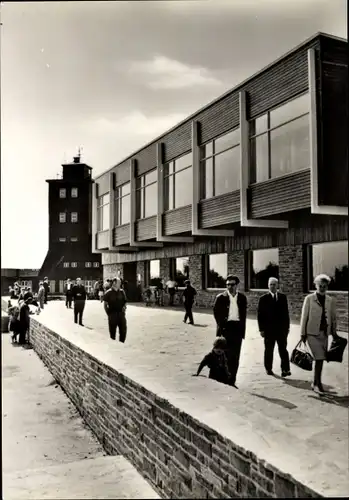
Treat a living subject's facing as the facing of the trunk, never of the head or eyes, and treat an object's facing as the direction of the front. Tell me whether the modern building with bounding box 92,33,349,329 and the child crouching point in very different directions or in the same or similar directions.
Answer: same or similar directions

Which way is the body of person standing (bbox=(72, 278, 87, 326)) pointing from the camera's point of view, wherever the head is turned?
toward the camera

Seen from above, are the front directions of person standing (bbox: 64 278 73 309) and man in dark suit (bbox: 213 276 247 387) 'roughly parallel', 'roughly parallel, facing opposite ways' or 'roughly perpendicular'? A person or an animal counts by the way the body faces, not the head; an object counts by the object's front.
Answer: roughly parallel

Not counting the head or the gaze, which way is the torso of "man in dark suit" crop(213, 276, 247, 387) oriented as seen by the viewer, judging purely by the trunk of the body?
toward the camera
